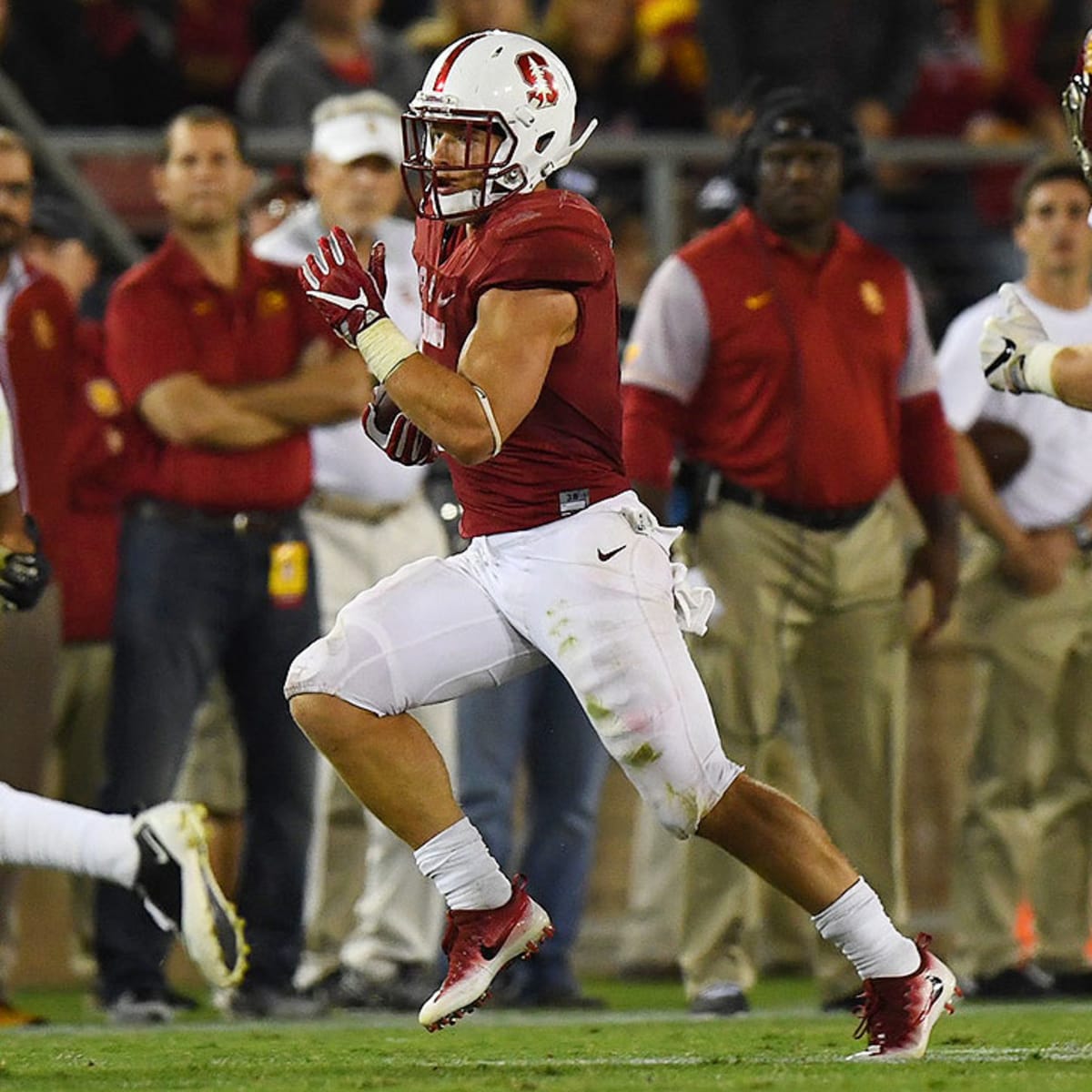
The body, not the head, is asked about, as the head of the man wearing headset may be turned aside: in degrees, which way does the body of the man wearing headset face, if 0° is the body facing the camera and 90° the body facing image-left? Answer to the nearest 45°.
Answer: approximately 0°

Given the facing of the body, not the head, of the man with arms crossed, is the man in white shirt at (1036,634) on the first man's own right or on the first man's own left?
on the first man's own left

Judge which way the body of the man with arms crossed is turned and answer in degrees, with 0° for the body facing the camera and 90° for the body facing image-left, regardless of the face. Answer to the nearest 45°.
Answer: approximately 0°

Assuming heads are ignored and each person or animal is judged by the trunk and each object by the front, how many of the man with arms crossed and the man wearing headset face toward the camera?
2

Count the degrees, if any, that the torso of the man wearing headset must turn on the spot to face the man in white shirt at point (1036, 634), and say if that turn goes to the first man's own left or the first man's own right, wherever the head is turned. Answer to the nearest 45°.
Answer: approximately 135° to the first man's own left

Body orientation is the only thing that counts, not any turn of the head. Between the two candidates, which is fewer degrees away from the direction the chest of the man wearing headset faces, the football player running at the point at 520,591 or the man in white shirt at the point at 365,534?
the football player running

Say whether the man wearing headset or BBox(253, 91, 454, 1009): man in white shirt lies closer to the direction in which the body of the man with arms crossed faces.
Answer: the man wearing headset

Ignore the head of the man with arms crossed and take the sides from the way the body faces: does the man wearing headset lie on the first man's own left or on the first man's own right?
on the first man's own left
